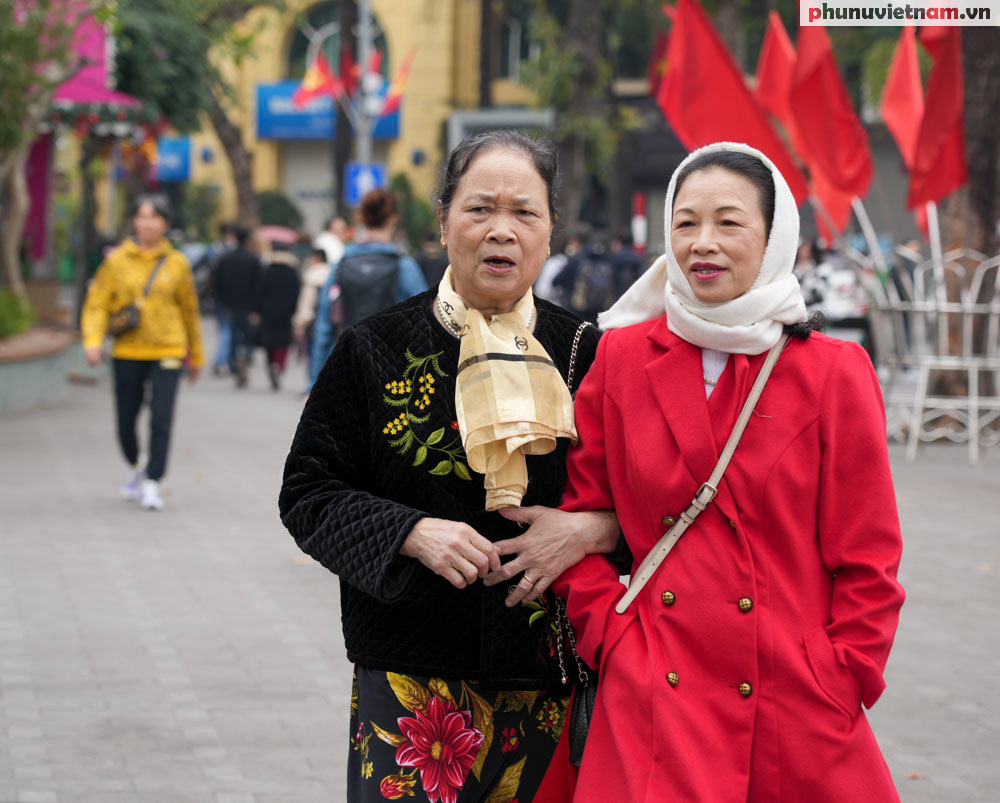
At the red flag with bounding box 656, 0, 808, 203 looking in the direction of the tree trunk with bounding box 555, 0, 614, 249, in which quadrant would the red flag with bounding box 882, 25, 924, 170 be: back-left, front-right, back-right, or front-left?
front-right

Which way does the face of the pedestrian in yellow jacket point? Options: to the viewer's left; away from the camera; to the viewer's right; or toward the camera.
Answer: toward the camera

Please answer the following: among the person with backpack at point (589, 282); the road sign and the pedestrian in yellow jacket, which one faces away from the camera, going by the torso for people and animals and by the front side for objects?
the person with backpack

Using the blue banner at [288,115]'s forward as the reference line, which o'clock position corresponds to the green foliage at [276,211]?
The green foliage is roughly at 12 o'clock from the blue banner.

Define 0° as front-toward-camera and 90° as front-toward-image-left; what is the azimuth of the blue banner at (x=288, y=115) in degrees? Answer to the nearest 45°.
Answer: approximately 0°

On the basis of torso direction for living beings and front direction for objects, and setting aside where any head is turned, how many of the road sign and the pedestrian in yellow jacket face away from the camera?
0

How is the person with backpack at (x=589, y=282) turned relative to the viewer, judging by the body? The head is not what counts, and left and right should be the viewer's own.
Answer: facing away from the viewer

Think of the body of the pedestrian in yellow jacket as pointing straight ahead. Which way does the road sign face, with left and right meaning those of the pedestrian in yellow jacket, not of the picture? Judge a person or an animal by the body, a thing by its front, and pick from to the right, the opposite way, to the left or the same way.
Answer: the same way

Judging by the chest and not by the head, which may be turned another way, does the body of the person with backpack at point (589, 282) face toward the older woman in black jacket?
no

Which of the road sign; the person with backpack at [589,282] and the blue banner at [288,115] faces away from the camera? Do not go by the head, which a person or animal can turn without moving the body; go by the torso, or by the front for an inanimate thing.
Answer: the person with backpack

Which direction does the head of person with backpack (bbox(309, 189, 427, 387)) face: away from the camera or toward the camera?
away from the camera

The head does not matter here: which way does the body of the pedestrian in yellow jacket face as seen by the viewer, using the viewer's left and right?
facing the viewer

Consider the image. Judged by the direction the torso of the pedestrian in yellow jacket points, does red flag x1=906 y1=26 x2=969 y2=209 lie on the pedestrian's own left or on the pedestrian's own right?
on the pedestrian's own left

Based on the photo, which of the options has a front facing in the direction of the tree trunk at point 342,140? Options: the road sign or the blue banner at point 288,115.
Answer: the blue banner

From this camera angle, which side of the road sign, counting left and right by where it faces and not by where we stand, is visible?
front

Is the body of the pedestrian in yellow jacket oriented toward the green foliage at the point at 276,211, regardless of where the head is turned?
no

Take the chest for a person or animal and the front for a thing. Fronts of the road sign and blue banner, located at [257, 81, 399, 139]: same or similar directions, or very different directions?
same or similar directions
